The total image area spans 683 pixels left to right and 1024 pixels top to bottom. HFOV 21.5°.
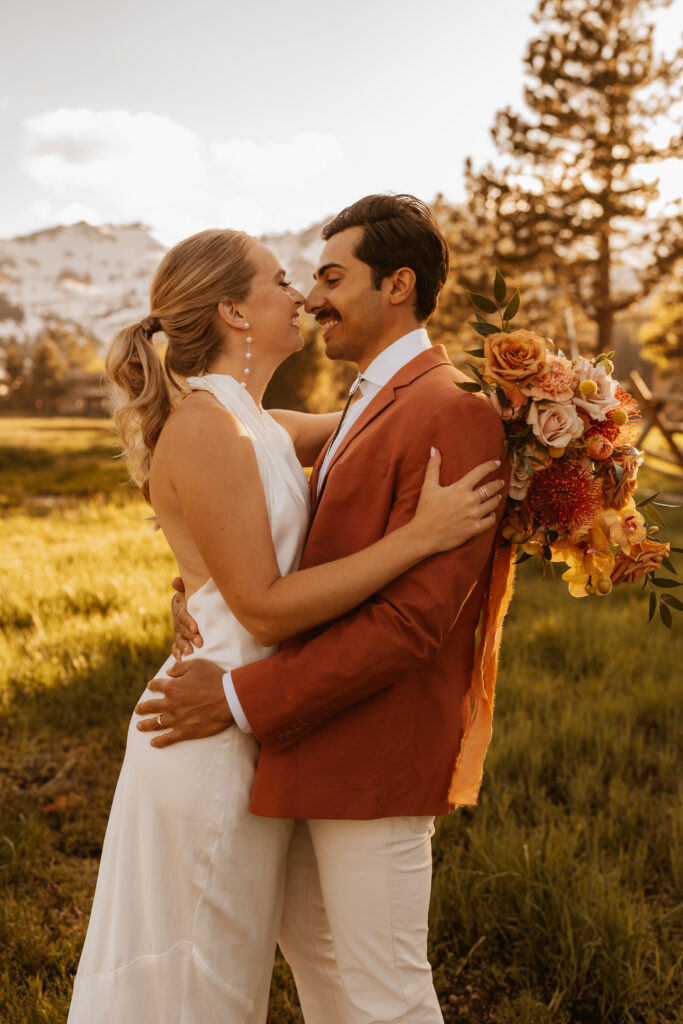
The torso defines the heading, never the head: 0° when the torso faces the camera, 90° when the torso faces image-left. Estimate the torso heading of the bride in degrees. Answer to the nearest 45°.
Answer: approximately 270°

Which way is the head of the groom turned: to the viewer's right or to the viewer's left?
to the viewer's left

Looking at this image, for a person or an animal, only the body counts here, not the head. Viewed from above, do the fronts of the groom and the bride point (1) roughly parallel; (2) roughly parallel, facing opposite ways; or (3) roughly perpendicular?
roughly parallel, facing opposite ways

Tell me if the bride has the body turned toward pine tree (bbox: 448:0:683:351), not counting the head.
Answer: no

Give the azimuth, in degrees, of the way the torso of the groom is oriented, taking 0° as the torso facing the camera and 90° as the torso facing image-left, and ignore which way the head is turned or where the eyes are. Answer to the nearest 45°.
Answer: approximately 90°

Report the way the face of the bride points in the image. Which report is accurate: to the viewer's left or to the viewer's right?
to the viewer's right
